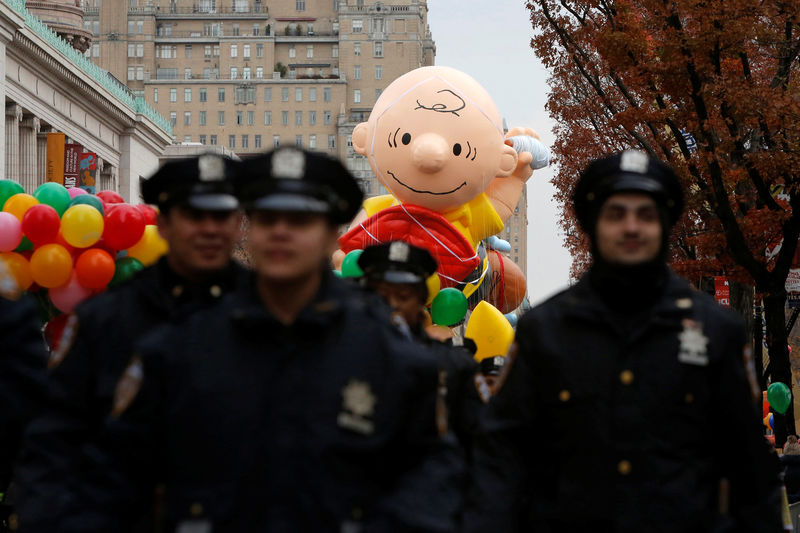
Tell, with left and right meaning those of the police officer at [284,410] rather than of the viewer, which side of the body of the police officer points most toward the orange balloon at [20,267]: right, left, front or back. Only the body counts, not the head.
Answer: back

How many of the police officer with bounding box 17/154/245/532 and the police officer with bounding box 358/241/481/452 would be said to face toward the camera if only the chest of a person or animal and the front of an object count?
2

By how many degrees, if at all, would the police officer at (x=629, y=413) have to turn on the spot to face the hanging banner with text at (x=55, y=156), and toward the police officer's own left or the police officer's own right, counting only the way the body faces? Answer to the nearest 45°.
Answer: approximately 135° to the police officer's own right

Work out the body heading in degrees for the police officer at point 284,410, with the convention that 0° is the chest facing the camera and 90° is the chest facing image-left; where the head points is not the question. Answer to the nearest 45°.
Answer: approximately 0°

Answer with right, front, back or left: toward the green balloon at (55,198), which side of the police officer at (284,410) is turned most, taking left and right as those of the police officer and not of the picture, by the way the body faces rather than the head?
back

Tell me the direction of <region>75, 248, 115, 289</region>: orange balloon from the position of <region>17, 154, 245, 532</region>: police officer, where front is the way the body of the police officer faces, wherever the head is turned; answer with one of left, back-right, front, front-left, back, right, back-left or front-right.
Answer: back

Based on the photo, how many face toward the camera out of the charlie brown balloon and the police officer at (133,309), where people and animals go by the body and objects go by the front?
2

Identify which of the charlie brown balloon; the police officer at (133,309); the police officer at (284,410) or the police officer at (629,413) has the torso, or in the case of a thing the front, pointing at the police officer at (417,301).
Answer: the charlie brown balloon

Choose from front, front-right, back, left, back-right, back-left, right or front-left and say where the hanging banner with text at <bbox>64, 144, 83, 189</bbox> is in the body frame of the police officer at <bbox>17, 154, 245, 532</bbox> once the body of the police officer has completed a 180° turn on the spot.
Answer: front

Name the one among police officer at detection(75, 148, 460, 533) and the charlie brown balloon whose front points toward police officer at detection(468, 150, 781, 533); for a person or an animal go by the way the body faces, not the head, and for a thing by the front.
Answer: the charlie brown balloon
